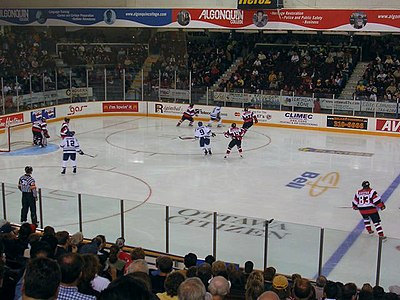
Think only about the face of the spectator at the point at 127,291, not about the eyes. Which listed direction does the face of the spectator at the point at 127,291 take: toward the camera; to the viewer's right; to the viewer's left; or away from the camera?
away from the camera

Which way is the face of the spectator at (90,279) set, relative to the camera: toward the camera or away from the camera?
away from the camera

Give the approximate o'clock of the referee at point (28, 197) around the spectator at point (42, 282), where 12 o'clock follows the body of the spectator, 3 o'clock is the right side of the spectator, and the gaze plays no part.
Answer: The referee is roughly at 12 o'clock from the spectator.

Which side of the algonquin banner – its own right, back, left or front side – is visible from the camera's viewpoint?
front

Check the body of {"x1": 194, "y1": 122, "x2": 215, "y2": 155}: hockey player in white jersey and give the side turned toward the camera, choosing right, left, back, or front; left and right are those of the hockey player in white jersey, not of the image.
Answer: back

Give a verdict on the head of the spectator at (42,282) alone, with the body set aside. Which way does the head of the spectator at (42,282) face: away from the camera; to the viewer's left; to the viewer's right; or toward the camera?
away from the camera

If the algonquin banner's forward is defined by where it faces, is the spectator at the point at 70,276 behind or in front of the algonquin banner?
in front

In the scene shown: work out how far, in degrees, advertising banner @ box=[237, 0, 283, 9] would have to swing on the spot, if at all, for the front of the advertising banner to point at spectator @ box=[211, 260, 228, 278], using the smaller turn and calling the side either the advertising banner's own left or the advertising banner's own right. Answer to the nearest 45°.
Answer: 0° — it already faces them

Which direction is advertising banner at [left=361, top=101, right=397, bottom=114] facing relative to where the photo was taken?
toward the camera

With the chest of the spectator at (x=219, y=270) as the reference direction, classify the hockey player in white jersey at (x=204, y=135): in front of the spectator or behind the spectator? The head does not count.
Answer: in front

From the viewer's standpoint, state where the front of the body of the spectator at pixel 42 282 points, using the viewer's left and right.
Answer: facing away from the viewer

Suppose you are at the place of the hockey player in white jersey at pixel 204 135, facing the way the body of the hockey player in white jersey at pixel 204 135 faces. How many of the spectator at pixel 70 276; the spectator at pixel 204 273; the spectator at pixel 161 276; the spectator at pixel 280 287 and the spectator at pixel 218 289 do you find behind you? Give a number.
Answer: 5

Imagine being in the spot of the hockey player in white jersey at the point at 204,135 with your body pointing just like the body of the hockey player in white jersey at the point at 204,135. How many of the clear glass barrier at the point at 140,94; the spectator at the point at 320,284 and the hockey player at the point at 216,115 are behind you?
1

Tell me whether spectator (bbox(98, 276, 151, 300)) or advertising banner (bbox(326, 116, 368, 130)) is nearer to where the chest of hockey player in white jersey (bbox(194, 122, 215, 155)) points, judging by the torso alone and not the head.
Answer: the advertising banner

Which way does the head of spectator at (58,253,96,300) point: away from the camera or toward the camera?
away from the camera

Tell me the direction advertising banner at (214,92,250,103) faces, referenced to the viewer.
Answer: facing the viewer

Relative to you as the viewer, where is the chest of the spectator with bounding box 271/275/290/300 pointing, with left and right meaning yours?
facing away from the viewer

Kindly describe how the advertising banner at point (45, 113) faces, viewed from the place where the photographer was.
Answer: facing the viewer and to the right of the viewer

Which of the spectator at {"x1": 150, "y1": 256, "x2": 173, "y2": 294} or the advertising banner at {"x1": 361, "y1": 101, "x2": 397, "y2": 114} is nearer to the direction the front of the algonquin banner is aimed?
the spectator
